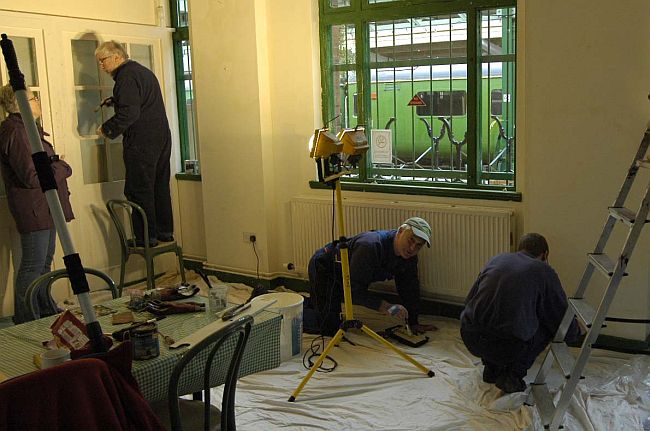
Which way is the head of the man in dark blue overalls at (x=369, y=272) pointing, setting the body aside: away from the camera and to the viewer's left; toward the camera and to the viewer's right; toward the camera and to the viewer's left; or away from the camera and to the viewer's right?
toward the camera and to the viewer's right

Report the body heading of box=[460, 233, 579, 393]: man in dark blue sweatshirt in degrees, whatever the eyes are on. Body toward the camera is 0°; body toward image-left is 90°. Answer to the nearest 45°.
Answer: approximately 225°

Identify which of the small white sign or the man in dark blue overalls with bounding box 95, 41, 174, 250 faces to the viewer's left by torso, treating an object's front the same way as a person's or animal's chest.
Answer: the man in dark blue overalls

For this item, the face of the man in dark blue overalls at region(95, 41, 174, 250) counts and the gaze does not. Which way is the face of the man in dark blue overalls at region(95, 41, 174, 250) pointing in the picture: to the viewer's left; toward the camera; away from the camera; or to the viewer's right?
to the viewer's left

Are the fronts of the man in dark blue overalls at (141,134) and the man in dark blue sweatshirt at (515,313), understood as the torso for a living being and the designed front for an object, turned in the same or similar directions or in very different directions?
very different directions

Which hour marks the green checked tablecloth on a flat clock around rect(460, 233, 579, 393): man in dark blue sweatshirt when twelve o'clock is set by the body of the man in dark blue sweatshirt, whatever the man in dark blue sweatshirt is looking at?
The green checked tablecloth is roughly at 6 o'clock from the man in dark blue sweatshirt.

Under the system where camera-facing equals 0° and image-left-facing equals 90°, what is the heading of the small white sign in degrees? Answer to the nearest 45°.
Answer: approximately 0°

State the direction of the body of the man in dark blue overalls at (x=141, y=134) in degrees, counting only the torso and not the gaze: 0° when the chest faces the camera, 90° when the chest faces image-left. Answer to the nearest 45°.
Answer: approximately 90°
